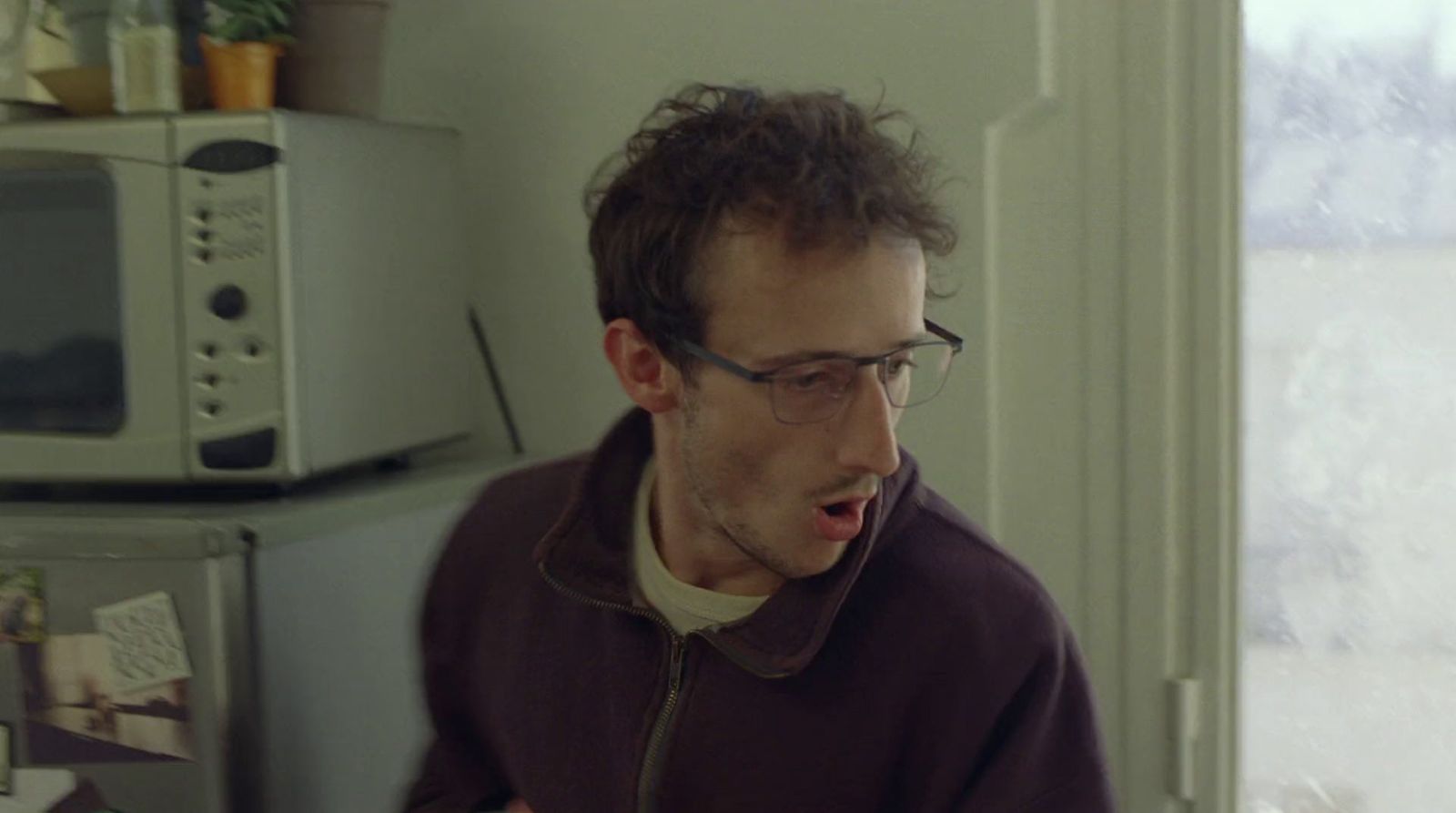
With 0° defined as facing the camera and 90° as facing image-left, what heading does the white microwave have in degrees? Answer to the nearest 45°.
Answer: approximately 45°

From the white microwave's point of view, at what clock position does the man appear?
The man is roughly at 9 o'clock from the white microwave.

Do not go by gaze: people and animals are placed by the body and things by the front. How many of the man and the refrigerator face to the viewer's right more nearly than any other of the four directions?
0

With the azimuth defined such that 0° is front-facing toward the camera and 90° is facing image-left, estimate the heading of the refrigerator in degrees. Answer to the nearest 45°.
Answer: approximately 45°

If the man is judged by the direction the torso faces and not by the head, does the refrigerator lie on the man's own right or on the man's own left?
on the man's own right

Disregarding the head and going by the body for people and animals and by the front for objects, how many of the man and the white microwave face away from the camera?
0
